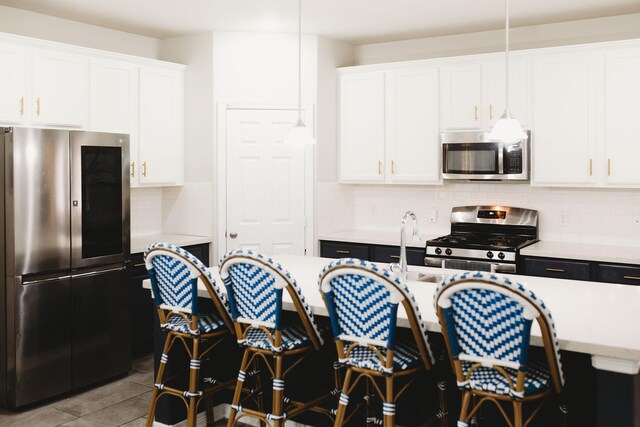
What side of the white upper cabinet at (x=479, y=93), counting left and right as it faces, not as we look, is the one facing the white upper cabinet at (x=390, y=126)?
right

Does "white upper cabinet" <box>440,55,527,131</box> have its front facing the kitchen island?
yes

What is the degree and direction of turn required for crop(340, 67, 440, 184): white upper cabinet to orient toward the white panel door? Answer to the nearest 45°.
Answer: approximately 45° to its right

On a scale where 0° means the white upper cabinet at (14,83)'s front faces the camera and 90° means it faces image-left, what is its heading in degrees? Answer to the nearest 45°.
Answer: approximately 315°

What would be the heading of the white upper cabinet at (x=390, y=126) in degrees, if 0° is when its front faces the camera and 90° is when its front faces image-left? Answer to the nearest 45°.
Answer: approximately 45°

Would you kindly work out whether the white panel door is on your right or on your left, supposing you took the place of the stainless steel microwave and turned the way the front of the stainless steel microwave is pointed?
on your right

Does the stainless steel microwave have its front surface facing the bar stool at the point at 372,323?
yes

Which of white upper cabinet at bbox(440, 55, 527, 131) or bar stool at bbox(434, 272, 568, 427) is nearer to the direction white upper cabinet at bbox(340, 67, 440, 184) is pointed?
the bar stool
